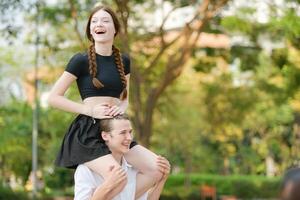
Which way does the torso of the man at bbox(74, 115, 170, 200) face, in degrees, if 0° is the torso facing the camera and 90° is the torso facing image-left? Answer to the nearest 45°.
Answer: approximately 315°

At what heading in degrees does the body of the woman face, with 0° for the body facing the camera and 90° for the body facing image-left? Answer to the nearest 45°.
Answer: approximately 315°
